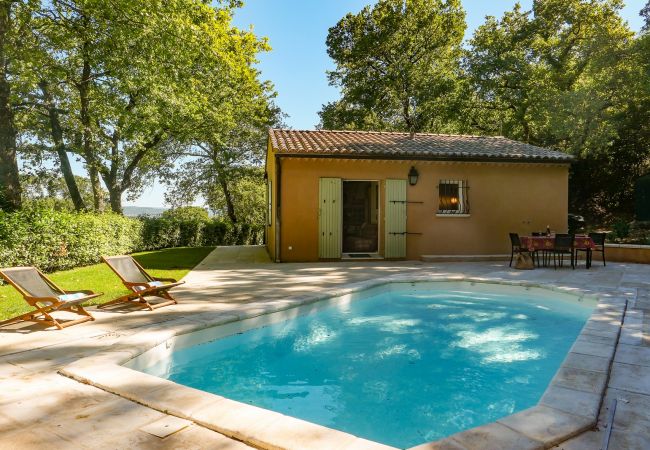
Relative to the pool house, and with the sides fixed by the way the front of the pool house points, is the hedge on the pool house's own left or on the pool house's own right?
on the pool house's own right

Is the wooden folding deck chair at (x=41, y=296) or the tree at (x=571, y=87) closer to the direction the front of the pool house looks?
the wooden folding deck chair

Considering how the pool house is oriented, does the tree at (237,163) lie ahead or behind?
behind

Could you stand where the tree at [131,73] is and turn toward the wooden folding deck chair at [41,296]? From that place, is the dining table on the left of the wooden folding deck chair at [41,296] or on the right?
left

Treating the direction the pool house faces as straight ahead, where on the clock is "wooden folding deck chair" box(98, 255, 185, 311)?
The wooden folding deck chair is roughly at 1 o'clock from the pool house.

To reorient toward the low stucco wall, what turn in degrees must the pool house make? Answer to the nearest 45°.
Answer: approximately 90° to its left

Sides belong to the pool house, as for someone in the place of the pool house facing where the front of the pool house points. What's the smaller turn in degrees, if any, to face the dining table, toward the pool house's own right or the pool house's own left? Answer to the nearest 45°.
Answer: approximately 45° to the pool house's own left

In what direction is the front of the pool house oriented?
toward the camera

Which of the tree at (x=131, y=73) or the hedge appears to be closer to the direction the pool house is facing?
the hedge

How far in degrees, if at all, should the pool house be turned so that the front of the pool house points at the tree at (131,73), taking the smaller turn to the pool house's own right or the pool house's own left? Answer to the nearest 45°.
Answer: approximately 90° to the pool house's own right

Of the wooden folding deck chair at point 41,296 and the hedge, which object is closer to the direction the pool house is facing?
the wooden folding deck chair

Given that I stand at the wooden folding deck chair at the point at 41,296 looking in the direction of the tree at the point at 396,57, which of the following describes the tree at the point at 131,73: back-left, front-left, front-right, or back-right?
front-left

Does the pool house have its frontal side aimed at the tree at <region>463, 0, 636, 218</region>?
no

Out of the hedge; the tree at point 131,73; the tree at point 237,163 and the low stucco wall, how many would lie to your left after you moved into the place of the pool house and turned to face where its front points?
1

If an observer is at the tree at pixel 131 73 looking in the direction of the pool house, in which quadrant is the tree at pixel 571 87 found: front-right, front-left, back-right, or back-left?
front-left

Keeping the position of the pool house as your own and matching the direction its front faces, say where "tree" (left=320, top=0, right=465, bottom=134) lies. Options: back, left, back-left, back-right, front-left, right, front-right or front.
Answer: back
